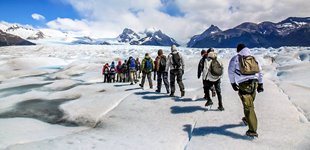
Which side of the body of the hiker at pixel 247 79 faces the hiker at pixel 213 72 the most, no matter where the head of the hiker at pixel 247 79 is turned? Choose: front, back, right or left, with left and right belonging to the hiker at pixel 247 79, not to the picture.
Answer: front

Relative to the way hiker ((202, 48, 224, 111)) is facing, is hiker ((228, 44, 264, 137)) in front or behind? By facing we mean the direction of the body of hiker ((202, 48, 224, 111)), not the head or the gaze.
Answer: behind

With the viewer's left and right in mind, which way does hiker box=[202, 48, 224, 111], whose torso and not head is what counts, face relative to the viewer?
facing away from the viewer and to the left of the viewer

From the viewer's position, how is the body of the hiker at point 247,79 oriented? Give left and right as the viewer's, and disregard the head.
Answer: facing away from the viewer and to the left of the viewer

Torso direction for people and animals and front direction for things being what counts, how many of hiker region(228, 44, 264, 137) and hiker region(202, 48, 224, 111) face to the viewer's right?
0

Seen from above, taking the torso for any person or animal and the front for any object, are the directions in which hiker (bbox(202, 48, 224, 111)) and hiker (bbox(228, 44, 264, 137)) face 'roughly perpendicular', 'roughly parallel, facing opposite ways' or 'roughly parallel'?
roughly parallel
